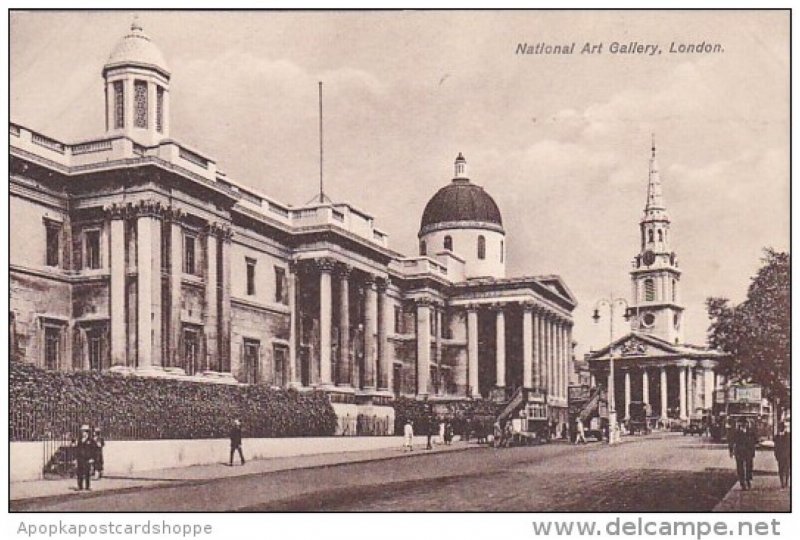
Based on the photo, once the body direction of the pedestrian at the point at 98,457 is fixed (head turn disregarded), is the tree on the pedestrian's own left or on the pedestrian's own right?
on the pedestrian's own left

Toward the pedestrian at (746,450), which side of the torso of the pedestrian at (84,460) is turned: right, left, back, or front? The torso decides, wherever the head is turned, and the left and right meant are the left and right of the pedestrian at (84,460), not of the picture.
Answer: left

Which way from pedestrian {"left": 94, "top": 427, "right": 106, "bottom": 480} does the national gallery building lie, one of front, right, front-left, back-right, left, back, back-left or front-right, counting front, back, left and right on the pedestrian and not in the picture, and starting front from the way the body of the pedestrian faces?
back

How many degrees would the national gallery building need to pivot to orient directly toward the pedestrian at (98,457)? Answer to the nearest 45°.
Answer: approximately 45° to its right

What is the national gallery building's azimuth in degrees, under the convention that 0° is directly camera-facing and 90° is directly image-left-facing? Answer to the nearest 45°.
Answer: approximately 315°

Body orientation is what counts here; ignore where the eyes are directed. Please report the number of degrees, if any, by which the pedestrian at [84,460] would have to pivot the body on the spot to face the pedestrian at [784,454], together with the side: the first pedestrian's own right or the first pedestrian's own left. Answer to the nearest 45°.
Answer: approximately 45° to the first pedestrian's own left

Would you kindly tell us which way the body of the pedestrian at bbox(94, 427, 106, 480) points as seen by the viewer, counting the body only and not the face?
toward the camera

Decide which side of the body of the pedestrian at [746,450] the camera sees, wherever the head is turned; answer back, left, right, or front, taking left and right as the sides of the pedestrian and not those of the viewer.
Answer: front

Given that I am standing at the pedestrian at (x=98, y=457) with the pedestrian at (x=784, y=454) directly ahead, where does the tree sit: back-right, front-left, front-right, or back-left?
front-left

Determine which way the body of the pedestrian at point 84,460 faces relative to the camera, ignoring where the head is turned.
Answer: toward the camera

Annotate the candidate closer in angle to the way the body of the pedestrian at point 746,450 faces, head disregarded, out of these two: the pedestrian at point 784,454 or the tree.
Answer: the pedestrian

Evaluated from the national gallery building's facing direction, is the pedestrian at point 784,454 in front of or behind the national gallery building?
in front
